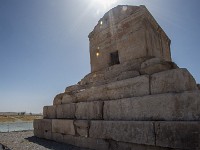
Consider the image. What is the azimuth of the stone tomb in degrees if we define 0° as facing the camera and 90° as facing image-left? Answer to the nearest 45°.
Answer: approximately 45°
